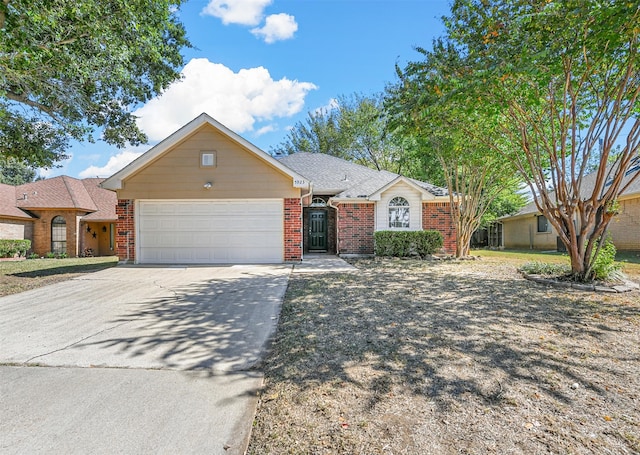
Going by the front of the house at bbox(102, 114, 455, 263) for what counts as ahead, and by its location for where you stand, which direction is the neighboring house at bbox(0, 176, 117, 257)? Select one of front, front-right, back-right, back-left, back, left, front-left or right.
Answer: back-right

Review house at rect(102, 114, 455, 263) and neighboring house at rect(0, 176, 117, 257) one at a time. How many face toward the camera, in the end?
2

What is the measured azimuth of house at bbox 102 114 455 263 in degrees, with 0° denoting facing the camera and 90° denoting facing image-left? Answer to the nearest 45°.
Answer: approximately 0°

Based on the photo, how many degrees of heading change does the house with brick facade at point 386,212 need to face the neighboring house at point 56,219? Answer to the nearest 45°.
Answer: approximately 90° to its right

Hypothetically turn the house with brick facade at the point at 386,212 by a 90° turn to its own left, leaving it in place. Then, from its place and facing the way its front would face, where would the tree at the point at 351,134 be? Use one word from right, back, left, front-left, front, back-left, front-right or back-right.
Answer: left

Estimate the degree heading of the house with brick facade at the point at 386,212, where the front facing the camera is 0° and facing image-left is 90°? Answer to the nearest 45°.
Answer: approximately 0°

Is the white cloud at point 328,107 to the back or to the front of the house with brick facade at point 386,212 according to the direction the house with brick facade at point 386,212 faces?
to the back
